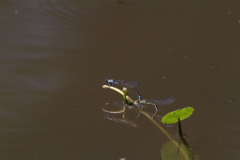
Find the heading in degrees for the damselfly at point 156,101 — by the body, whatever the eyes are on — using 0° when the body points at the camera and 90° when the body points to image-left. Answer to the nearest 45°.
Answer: approximately 90°

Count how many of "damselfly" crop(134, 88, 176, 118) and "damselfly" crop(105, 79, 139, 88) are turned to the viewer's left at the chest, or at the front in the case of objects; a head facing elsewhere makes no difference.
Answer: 2

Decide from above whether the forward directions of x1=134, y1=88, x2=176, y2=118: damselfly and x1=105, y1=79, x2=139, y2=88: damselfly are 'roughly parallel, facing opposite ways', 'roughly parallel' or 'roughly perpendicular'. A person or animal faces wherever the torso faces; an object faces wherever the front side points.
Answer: roughly parallel

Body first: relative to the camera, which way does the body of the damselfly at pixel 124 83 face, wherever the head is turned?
to the viewer's left
